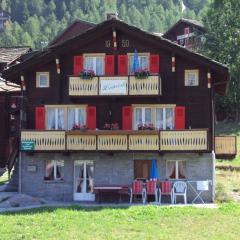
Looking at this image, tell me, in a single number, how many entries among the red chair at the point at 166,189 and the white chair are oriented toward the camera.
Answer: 2

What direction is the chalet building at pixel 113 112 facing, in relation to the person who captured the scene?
facing the viewer

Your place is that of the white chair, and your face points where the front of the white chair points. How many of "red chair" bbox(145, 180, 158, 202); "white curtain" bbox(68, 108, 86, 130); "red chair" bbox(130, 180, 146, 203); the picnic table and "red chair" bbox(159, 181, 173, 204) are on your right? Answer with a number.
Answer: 5

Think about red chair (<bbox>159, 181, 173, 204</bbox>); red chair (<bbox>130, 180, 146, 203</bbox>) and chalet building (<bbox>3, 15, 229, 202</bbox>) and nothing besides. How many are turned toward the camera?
3

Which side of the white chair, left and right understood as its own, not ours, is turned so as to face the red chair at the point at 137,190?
right

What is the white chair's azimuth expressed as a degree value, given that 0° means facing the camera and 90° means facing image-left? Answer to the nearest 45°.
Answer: approximately 0°

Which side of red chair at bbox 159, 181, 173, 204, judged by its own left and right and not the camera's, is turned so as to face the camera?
front

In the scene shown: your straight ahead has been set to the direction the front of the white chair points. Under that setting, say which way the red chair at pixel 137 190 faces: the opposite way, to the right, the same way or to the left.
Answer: the same way

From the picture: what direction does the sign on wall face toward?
toward the camera

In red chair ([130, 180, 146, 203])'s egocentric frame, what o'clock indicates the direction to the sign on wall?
The sign on wall is roughly at 3 o'clock from the red chair.

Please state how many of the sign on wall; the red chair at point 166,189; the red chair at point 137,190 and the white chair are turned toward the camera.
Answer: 4

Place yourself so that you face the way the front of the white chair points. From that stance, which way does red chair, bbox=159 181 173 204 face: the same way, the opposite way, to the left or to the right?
the same way

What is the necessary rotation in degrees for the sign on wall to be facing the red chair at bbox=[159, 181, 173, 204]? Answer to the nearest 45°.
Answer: approximately 90° to its left

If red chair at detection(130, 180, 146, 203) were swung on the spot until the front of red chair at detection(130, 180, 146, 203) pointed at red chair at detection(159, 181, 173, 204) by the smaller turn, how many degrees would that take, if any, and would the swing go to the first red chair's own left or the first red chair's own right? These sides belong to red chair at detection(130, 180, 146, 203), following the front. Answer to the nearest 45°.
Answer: approximately 90° to the first red chair's own left

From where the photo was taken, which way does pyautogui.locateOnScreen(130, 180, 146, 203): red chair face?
toward the camera

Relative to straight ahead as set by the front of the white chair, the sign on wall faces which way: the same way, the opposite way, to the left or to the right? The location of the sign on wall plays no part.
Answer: the same way
